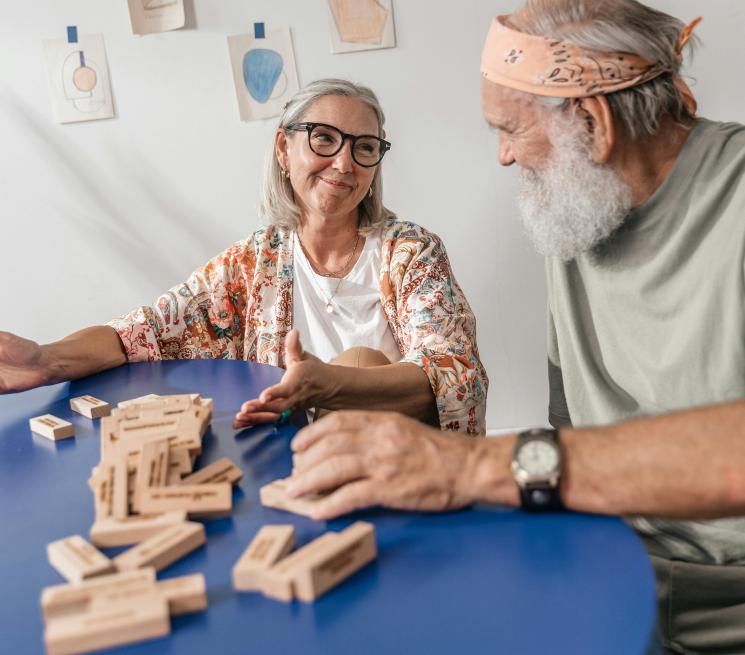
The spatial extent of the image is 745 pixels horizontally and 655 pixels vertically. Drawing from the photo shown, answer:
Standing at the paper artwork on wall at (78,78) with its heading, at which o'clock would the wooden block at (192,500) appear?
The wooden block is roughly at 12 o'clock from the paper artwork on wall.

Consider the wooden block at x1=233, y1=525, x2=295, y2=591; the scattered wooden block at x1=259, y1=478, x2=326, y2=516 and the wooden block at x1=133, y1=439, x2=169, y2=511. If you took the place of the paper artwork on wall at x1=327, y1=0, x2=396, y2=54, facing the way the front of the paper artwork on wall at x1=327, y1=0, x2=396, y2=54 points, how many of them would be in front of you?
3

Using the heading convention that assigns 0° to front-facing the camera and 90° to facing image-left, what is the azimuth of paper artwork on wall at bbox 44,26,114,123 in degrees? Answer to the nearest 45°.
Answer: approximately 0°

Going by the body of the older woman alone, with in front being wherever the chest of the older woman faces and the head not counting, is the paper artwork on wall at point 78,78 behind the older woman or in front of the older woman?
behind

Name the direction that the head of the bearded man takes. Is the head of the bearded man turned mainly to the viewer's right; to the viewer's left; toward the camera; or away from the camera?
to the viewer's left

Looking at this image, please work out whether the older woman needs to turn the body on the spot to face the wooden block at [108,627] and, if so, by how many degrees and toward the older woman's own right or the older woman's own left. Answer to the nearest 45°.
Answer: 0° — they already face it

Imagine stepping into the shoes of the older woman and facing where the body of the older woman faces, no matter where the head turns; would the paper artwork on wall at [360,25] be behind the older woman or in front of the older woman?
behind

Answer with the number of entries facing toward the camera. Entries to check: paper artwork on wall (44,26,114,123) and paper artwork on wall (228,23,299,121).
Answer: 2

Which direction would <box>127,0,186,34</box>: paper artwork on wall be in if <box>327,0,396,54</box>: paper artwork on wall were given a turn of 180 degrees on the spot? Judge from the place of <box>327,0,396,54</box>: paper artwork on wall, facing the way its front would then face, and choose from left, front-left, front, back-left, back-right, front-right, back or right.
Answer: left

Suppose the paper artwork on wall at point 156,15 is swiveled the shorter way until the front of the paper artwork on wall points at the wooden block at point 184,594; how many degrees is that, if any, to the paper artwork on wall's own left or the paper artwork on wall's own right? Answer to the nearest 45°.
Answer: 0° — it already faces it

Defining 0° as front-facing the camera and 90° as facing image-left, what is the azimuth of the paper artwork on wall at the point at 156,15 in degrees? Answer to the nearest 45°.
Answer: approximately 0°
